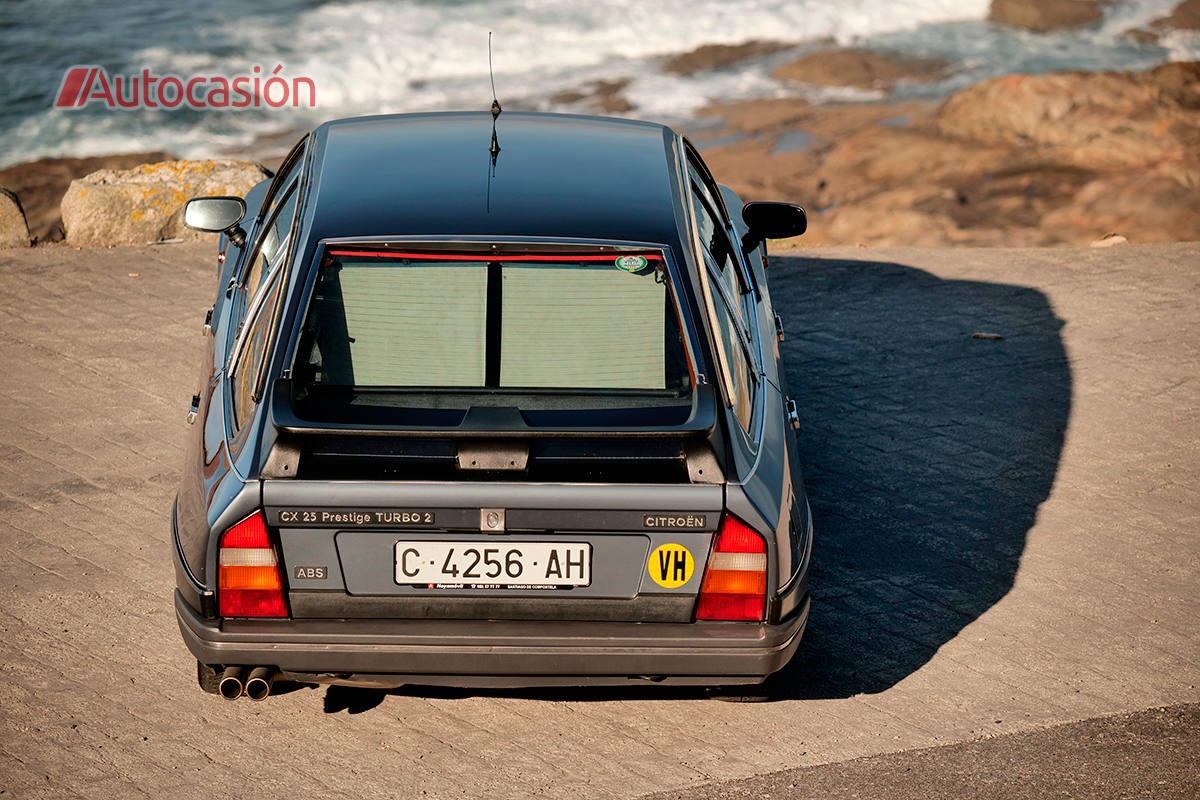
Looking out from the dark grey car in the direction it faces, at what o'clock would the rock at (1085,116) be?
The rock is roughly at 1 o'clock from the dark grey car.

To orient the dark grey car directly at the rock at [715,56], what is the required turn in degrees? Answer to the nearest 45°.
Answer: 0° — it already faces it

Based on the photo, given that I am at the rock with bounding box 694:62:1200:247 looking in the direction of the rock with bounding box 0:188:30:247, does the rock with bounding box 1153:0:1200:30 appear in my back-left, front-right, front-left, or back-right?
back-right

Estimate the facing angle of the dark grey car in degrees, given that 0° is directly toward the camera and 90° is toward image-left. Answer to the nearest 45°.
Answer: approximately 180°

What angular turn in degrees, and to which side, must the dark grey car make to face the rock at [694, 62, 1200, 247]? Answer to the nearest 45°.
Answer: approximately 45° to its right

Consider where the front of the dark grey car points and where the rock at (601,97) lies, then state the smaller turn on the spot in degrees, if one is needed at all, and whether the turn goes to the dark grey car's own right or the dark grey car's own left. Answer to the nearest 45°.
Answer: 0° — it already faces it

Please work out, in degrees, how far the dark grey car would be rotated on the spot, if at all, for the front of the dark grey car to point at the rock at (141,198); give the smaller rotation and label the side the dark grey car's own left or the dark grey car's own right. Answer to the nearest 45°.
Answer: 0° — it already faces it

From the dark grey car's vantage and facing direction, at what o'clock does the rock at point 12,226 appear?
The rock is roughly at 11 o'clock from the dark grey car.
